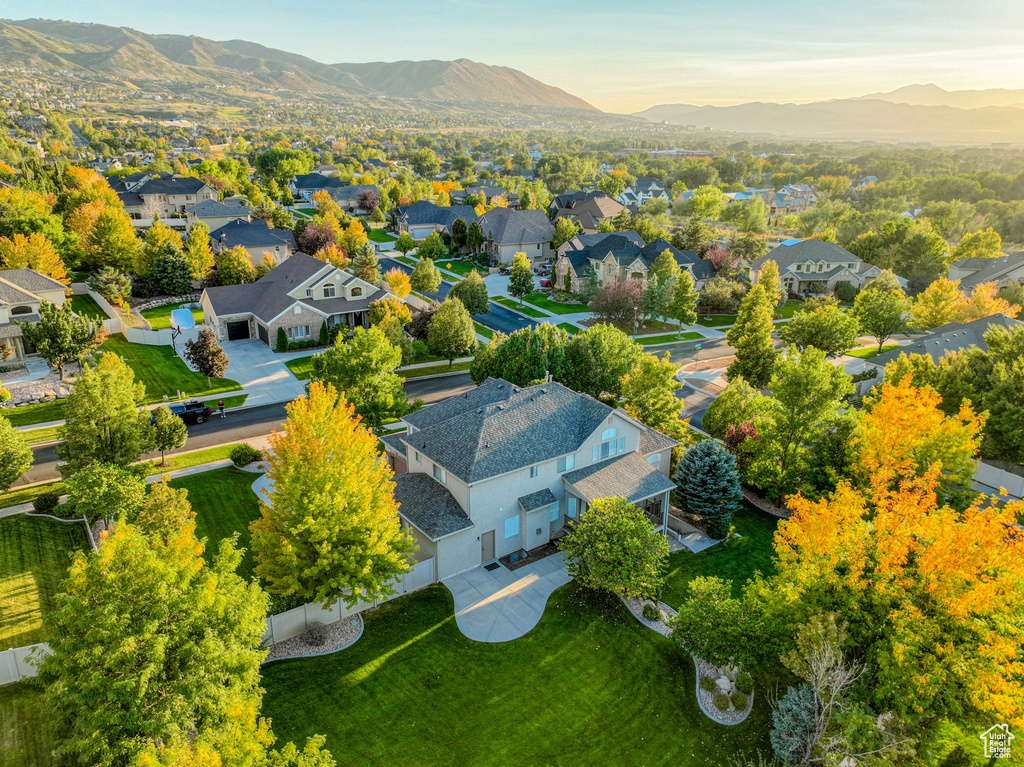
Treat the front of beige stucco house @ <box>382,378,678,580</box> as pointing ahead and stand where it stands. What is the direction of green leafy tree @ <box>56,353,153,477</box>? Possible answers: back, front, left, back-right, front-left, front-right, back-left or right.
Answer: front-left

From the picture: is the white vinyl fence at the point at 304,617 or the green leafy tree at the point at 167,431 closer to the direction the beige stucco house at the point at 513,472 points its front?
the green leafy tree

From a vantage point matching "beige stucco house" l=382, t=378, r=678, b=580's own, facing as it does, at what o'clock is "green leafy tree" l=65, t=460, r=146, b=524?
The green leafy tree is roughly at 10 o'clock from the beige stucco house.

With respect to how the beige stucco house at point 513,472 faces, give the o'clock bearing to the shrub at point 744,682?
The shrub is roughly at 6 o'clock from the beige stucco house.

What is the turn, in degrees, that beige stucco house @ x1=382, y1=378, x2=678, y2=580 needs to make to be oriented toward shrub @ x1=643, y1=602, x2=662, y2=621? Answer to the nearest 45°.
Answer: approximately 180°

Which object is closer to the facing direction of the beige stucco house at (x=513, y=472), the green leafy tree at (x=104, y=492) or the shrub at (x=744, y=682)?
the green leafy tree

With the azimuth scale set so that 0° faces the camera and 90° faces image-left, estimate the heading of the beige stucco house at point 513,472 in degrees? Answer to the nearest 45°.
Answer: approximately 135°

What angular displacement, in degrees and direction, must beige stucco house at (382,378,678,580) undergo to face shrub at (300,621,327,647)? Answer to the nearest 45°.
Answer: approximately 90° to its left

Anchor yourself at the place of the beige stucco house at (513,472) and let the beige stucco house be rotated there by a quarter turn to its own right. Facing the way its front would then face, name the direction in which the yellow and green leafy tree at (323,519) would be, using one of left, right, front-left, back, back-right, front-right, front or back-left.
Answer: back

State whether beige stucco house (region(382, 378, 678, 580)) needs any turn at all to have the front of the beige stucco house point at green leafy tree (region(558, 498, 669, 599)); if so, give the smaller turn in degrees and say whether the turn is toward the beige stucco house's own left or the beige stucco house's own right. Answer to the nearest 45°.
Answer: approximately 180°

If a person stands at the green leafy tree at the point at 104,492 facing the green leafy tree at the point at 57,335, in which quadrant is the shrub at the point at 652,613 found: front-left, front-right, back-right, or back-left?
back-right

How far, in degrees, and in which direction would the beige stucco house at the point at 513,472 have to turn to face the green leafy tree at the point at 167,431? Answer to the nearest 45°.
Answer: approximately 45° to its left

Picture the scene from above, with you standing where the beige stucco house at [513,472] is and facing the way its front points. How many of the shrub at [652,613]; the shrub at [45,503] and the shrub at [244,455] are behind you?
1
